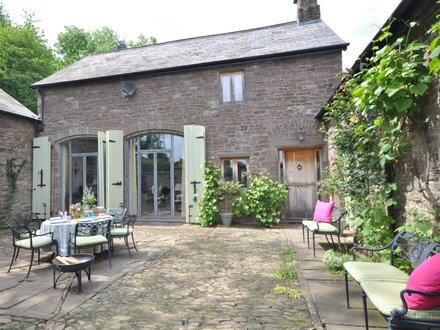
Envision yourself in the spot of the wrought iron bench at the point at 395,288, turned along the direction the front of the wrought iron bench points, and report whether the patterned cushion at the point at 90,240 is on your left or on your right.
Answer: on your right

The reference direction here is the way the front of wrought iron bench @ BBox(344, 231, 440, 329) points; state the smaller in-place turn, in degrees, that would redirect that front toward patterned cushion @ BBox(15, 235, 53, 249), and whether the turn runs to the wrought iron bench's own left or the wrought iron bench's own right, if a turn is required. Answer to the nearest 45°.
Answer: approximately 45° to the wrought iron bench's own right

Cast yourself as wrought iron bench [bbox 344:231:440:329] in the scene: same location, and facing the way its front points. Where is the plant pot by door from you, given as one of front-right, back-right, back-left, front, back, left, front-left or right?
right

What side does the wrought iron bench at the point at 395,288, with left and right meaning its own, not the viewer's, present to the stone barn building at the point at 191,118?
right

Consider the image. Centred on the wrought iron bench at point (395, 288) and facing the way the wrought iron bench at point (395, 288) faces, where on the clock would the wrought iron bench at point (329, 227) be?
the wrought iron bench at point (329, 227) is roughly at 4 o'clock from the wrought iron bench at point (395, 288).

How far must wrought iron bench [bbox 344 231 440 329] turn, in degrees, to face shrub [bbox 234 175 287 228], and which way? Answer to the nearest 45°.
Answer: approximately 90° to its right

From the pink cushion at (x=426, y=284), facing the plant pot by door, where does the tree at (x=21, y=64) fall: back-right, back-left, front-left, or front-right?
front-left

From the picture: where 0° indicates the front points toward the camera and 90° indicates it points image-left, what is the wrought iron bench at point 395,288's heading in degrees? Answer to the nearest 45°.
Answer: approximately 45°

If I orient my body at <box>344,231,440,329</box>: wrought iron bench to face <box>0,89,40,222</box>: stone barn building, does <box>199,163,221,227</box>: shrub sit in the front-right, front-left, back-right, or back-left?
front-right

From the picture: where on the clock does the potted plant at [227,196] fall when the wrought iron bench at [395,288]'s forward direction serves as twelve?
The potted plant is roughly at 3 o'clock from the wrought iron bench.

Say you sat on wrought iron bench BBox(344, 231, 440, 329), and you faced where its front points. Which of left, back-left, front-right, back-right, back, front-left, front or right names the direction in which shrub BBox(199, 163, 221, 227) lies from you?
right

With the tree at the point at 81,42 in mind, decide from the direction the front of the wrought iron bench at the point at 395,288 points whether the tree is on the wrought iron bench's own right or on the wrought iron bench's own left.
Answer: on the wrought iron bench's own right

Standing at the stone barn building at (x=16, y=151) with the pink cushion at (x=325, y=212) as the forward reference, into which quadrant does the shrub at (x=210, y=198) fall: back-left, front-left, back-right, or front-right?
front-left
